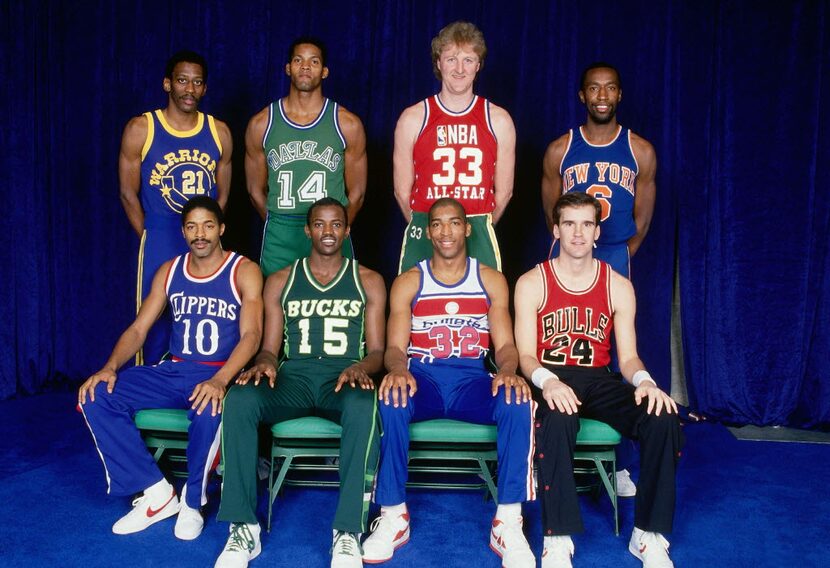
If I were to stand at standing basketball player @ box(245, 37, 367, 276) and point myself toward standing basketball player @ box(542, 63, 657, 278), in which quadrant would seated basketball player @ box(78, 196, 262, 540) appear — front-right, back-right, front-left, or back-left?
back-right

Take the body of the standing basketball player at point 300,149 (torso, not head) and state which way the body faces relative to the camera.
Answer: toward the camera

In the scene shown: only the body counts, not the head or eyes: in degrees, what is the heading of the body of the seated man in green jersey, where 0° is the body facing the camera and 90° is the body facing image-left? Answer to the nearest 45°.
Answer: approximately 0°

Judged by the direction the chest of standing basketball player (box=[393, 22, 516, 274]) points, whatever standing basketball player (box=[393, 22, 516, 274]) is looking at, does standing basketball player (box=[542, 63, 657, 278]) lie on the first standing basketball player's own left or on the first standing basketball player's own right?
on the first standing basketball player's own left

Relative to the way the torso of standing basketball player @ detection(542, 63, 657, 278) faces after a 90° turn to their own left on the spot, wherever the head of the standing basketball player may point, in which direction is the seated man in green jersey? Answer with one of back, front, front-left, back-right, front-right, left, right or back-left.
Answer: back-right

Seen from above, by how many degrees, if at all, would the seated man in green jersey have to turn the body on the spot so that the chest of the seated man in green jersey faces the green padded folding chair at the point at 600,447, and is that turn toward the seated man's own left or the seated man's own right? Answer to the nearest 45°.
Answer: approximately 90° to the seated man's own left

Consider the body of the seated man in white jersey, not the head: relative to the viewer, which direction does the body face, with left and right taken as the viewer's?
facing the viewer

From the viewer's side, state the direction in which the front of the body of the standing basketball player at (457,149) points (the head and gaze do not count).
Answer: toward the camera

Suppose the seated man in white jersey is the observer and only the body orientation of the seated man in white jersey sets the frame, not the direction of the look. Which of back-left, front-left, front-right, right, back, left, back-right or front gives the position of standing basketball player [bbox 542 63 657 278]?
back-left

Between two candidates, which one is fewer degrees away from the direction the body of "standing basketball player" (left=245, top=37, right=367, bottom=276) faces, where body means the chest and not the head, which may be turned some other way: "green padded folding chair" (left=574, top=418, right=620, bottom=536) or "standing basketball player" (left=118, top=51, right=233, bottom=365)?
the green padded folding chair

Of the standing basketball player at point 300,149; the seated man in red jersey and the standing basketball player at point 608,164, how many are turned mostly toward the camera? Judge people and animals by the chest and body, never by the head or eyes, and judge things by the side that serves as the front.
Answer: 3
